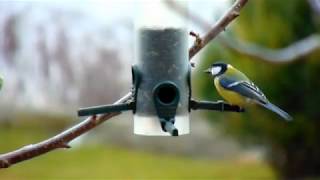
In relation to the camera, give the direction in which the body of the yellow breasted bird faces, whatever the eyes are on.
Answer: to the viewer's left
